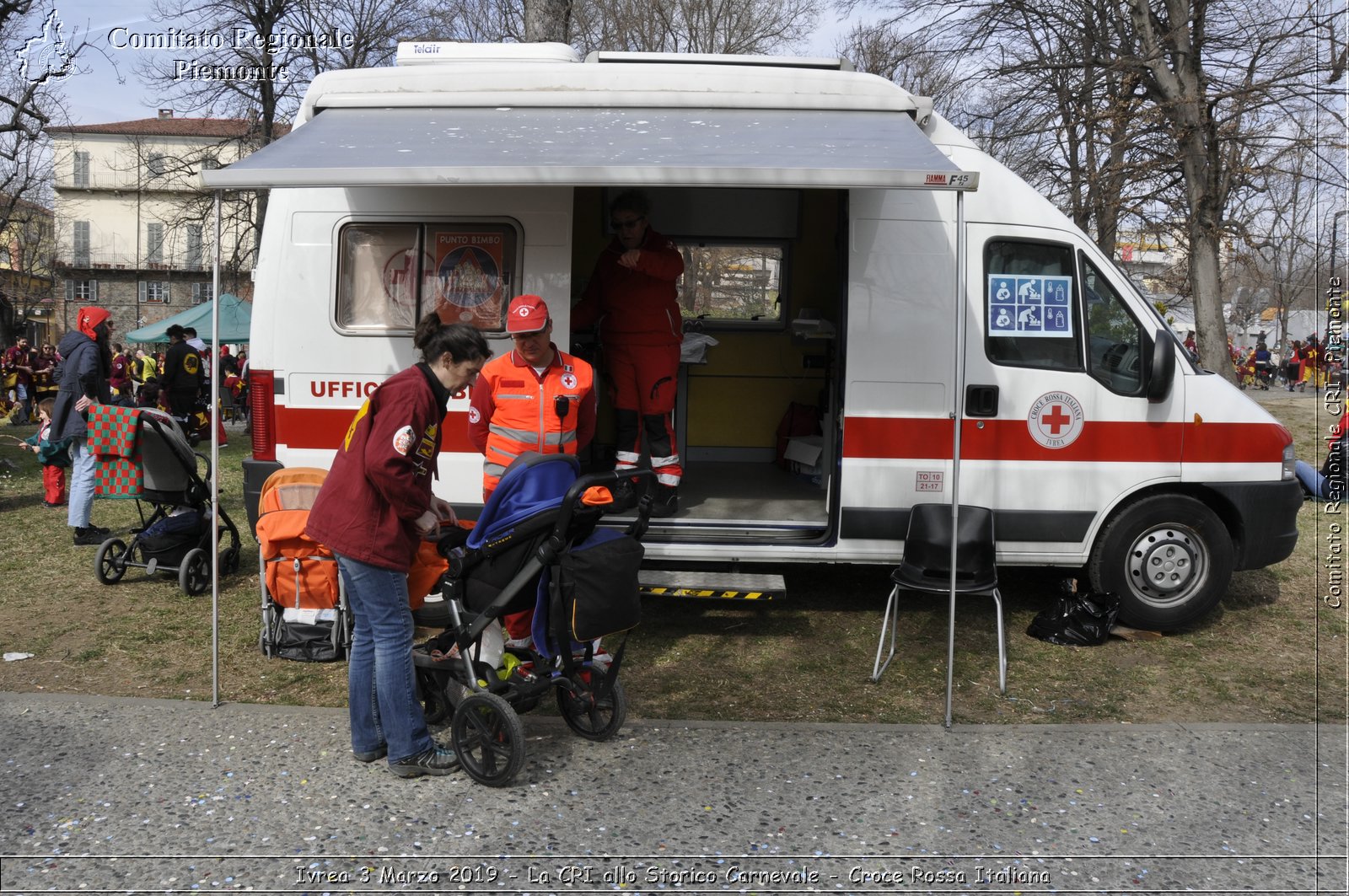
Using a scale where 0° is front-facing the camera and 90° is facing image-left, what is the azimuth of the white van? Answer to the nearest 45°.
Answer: approximately 270°

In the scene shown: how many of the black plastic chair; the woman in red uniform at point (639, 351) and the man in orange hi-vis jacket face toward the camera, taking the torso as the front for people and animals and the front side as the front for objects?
3

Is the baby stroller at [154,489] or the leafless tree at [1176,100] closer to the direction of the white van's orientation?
the leafless tree

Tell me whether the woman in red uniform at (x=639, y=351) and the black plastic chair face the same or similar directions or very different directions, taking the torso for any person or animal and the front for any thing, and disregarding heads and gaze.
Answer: same or similar directions

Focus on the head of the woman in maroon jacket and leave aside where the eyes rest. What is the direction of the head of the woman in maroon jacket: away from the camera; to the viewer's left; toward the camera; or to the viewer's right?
to the viewer's right

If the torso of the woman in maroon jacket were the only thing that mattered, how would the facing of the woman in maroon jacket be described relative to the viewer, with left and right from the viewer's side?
facing to the right of the viewer

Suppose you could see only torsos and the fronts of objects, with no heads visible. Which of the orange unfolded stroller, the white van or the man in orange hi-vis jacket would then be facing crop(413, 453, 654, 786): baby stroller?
the man in orange hi-vis jacket

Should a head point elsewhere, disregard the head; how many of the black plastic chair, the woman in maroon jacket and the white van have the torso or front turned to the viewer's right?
2

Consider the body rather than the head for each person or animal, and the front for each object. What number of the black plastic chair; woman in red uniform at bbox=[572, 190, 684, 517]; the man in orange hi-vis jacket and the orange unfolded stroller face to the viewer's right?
0

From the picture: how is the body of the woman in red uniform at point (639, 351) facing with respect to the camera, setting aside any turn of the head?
toward the camera

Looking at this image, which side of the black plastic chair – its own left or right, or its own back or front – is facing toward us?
front
